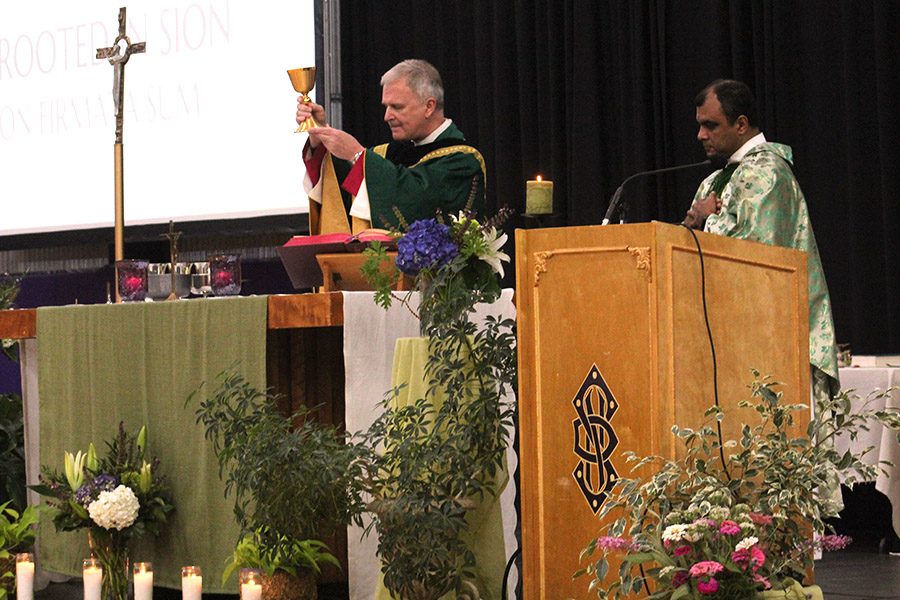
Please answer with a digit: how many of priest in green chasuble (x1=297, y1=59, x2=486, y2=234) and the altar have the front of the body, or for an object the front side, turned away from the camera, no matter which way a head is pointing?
0

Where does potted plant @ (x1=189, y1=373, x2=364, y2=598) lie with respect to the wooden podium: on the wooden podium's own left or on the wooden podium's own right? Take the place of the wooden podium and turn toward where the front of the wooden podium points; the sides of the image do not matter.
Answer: on the wooden podium's own right

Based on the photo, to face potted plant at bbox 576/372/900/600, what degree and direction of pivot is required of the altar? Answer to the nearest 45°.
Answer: approximately 90° to its left

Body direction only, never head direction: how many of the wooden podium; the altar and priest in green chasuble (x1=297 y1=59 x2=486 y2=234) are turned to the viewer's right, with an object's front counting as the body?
0

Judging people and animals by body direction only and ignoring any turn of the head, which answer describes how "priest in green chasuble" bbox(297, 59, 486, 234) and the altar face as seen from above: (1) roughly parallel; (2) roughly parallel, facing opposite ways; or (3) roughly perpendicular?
roughly parallel

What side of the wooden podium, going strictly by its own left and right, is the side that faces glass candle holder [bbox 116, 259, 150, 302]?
right

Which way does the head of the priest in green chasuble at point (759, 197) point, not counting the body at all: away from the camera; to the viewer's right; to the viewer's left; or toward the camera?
to the viewer's left

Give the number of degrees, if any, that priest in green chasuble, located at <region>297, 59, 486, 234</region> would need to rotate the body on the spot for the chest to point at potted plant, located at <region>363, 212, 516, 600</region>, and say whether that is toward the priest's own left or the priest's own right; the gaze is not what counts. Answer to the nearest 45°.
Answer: approximately 45° to the priest's own left

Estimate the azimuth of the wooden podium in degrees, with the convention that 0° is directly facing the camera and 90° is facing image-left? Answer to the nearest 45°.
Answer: approximately 45°

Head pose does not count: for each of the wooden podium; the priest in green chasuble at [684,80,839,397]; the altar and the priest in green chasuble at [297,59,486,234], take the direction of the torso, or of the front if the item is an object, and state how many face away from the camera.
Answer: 0

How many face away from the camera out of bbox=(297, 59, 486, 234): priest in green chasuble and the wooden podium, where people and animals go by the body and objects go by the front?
0

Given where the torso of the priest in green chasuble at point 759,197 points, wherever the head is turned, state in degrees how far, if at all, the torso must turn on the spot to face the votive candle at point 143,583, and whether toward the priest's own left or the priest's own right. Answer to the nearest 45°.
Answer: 0° — they already face it

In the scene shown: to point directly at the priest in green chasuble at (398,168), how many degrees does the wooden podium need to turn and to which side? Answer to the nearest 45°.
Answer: approximately 90° to its right
